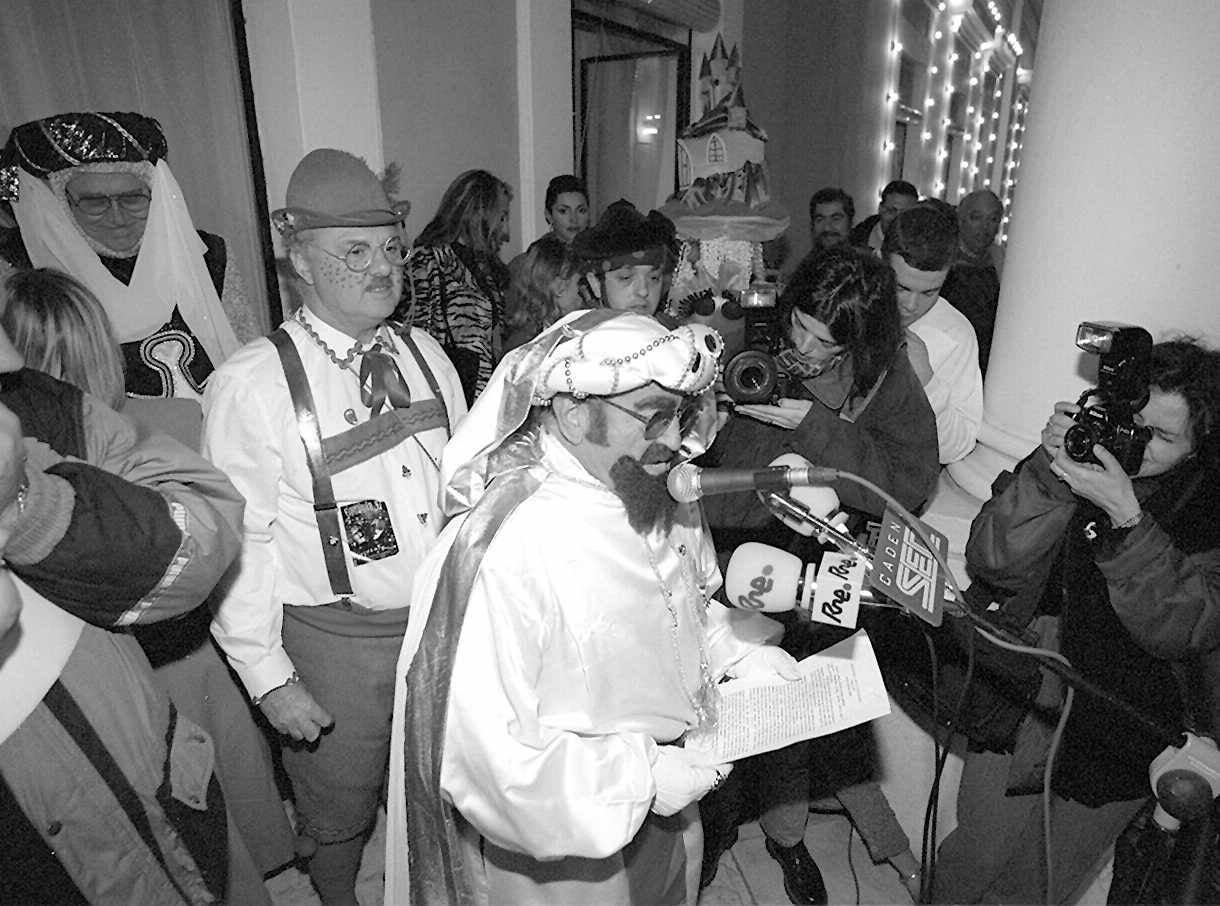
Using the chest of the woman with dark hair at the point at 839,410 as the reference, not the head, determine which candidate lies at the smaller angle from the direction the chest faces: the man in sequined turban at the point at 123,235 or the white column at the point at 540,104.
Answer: the man in sequined turban

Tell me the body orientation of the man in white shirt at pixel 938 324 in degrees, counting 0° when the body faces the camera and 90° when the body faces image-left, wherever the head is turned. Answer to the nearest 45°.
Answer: approximately 45°

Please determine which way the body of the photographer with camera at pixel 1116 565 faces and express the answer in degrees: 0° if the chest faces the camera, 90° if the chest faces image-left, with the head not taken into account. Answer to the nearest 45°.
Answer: approximately 45°

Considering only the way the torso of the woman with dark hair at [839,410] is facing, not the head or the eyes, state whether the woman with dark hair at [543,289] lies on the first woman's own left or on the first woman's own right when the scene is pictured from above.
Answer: on the first woman's own right

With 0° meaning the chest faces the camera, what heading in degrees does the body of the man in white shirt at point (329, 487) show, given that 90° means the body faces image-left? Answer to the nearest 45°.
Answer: approximately 315°

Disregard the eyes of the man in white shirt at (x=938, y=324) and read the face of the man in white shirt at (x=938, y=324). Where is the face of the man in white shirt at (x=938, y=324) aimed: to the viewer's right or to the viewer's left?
to the viewer's left

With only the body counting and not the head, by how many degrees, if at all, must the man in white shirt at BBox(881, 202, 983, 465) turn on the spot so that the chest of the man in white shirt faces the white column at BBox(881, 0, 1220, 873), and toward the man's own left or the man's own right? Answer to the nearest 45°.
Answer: approximately 90° to the man's own left

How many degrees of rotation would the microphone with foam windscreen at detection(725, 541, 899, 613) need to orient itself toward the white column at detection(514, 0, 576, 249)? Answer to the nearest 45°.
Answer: approximately 45° to its right

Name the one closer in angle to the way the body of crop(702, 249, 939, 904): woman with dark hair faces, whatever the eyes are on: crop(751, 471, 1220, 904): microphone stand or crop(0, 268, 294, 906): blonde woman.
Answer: the blonde woman

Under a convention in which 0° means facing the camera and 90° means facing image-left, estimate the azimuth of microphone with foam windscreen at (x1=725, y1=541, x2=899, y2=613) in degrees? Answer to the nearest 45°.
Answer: approximately 90°
